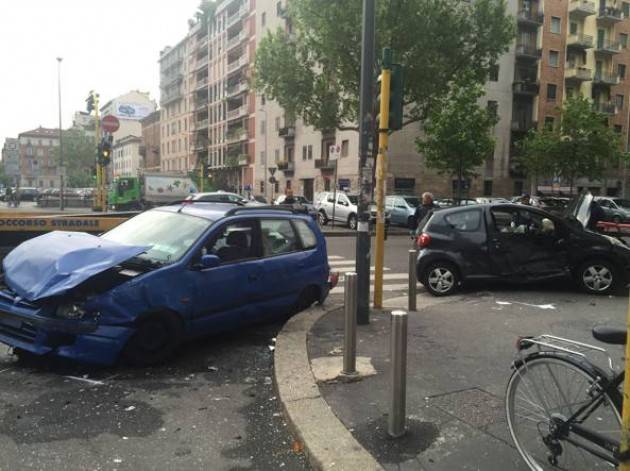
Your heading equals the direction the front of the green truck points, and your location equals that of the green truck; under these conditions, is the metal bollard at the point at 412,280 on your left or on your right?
on your left

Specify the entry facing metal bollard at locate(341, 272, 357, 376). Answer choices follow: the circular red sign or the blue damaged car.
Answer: the circular red sign

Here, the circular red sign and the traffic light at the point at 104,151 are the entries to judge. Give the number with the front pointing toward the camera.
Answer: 2

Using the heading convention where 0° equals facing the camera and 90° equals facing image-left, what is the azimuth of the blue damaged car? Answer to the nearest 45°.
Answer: approximately 45°

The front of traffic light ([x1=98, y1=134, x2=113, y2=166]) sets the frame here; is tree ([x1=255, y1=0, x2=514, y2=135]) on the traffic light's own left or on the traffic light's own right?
on the traffic light's own left
